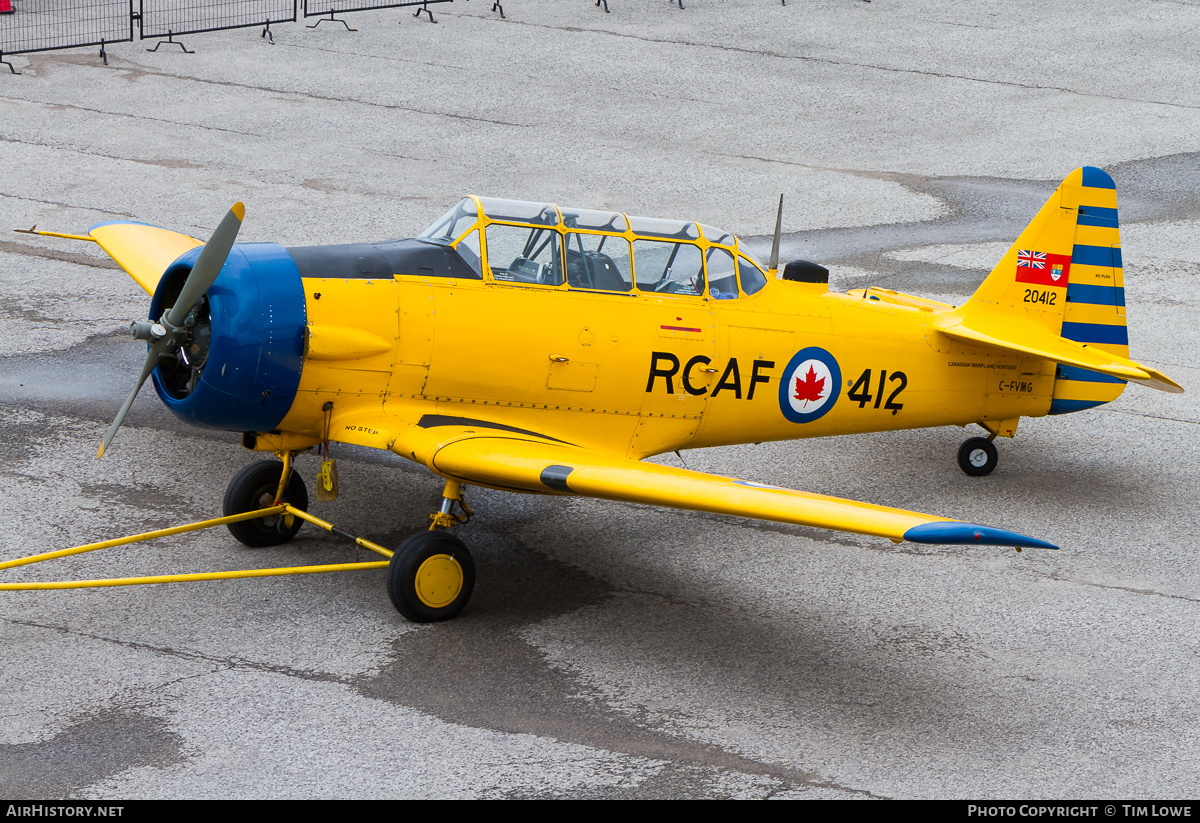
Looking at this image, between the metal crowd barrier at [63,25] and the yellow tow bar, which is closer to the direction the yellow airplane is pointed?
the yellow tow bar

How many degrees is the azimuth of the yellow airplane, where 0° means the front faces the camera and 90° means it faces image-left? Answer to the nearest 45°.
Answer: approximately 45°

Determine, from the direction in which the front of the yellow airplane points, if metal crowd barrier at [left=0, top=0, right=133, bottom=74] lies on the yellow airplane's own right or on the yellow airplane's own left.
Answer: on the yellow airplane's own right

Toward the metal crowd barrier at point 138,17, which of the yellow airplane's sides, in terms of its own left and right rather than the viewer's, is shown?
right

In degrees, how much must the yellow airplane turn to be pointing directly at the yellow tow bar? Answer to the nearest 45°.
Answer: approximately 45° to its right
